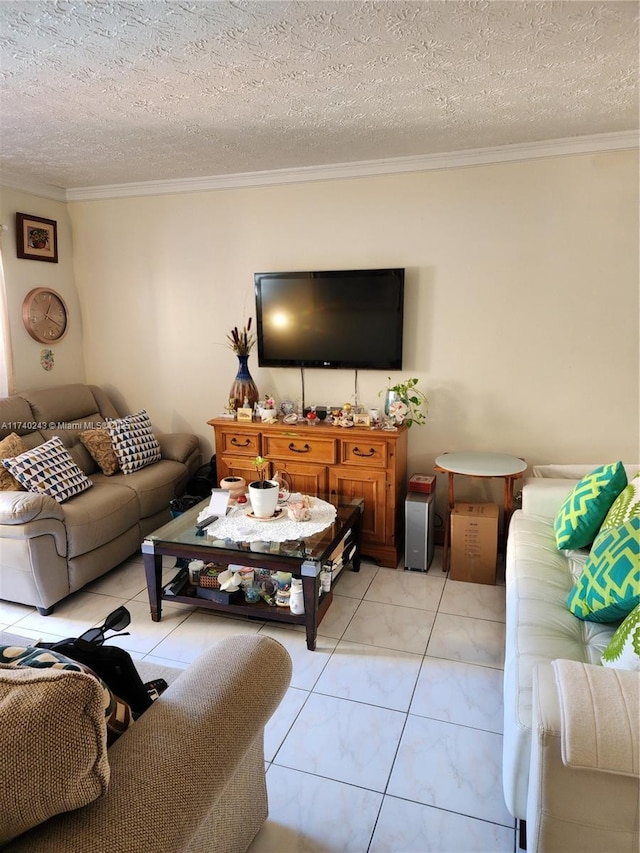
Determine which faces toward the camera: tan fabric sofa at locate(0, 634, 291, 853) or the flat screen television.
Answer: the flat screen television

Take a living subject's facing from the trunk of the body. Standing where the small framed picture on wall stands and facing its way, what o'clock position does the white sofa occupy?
The white sofa is roughly at 1 o'clock from the small framed picture on wall.

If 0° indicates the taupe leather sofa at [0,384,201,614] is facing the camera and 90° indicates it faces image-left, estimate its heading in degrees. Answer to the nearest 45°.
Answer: approximately 315°

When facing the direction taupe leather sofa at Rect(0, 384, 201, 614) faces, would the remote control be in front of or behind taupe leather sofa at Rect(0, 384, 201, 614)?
in front

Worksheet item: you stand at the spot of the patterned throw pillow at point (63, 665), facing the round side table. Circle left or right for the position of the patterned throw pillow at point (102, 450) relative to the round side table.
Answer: left

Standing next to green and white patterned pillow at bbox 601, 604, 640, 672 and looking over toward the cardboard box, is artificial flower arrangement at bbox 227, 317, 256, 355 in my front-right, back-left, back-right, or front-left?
front-left

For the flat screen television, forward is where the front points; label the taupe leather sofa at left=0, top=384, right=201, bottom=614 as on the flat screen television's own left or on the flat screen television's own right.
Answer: on the flat screen television's own right

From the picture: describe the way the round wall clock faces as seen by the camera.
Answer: facing the viewer and to the right of the viewer

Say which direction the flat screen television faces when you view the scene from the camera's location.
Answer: facing the viewer

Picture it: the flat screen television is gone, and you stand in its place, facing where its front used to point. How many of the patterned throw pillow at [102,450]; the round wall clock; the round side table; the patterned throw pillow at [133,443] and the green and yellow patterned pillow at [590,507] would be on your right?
3

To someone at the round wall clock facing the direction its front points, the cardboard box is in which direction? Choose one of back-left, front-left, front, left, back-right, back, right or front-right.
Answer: front

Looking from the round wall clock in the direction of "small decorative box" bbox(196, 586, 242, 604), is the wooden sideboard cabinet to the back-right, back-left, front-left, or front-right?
front-left

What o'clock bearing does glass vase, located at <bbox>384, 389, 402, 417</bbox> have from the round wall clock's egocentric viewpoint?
The glass vase is roughly at 12 o'clock from the round wall clock.

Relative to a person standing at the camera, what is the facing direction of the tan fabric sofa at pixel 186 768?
facing away from the viewer and to the right of the viewer

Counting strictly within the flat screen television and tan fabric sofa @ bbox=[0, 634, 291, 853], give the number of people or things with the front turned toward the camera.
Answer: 1

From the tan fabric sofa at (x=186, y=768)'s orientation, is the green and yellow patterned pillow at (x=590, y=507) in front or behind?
in front

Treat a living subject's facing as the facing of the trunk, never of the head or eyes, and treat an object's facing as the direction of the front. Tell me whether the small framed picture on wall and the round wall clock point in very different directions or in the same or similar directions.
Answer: same or similar directions

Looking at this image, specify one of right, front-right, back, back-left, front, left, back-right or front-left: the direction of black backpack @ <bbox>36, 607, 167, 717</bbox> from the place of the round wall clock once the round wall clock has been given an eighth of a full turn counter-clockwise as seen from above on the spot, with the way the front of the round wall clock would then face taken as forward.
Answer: right

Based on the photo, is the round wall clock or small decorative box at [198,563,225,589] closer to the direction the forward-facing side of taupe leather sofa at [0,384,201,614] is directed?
the small decorative box
